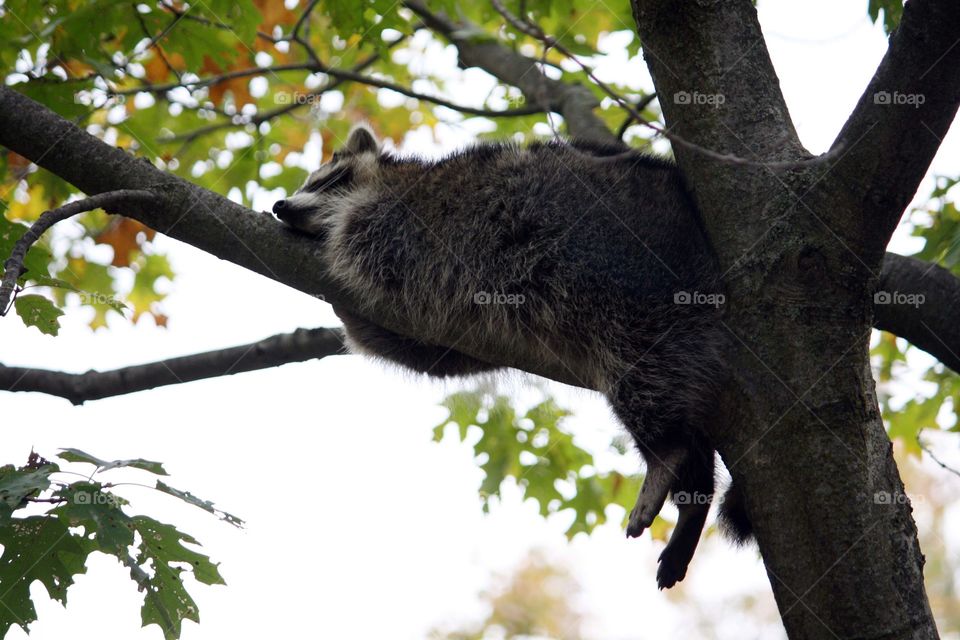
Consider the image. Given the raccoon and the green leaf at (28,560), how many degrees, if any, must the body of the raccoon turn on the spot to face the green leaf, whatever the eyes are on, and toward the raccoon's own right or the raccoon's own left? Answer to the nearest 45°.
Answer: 0° — it already faces it

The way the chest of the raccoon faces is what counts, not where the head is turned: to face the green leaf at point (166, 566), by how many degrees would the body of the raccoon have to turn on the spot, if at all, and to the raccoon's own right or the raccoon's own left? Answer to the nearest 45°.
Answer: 0° — it already faces it

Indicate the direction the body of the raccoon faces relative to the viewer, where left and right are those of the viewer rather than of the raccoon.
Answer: facing to the left of the viewer

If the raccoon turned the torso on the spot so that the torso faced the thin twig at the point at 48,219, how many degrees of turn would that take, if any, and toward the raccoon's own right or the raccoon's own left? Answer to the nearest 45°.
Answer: approximately 45° to the raccoon's own left
